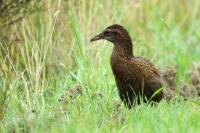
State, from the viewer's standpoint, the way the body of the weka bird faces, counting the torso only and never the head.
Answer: to the viewer's left
